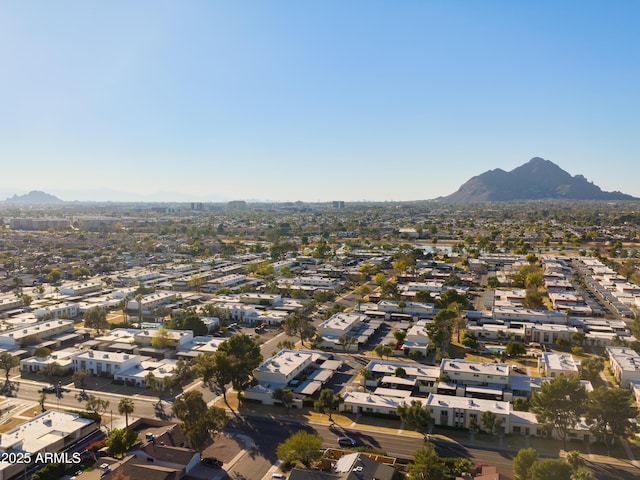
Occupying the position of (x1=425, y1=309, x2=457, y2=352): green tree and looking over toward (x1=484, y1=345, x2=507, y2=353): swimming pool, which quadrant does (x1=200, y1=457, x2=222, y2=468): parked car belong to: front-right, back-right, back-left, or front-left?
back-right

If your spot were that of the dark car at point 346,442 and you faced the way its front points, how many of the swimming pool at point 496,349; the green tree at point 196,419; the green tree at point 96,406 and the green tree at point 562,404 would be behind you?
2
